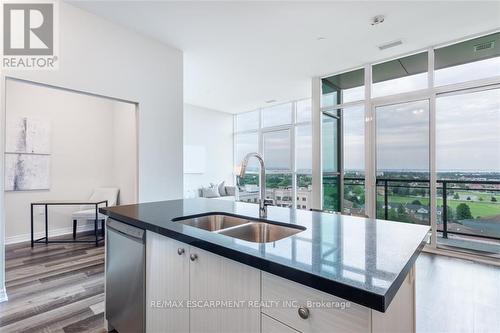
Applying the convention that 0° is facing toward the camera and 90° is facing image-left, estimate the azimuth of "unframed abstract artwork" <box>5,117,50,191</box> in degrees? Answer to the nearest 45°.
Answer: approximately 0°

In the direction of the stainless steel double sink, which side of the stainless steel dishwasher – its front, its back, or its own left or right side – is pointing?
left

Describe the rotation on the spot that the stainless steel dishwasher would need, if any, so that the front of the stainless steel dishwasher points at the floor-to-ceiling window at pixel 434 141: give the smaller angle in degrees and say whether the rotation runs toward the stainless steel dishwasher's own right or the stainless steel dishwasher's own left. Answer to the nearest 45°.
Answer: approximately 135° to the stainless steel dishwasher's own left

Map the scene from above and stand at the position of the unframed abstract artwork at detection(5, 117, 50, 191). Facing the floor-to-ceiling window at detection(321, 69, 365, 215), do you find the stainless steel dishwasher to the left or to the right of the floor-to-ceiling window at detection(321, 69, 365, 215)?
right

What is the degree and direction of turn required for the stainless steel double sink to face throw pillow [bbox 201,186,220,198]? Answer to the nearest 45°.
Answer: approximately 135° to its right

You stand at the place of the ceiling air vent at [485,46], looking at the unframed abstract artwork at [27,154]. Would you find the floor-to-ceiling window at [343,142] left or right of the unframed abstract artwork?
right

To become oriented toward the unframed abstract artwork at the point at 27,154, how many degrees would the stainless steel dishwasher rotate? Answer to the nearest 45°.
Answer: approximately 90° to its right
